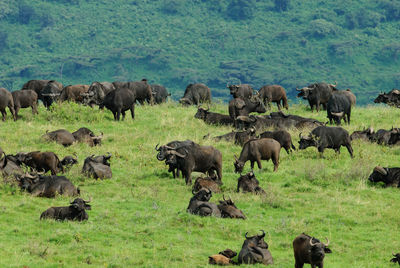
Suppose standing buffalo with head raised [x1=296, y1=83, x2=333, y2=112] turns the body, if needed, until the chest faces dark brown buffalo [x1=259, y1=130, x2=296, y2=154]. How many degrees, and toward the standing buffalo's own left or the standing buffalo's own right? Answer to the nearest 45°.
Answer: approximately 45° to the standing buffalo's own left

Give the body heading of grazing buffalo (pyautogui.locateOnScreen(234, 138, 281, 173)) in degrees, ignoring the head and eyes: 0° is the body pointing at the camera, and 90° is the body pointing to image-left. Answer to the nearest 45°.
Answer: approximately 90°

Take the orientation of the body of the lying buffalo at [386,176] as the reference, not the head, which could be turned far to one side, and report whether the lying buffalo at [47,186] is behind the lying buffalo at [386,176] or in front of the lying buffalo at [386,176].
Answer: in front

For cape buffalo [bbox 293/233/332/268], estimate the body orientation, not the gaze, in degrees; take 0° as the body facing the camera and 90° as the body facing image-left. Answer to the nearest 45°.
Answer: approximately 315°

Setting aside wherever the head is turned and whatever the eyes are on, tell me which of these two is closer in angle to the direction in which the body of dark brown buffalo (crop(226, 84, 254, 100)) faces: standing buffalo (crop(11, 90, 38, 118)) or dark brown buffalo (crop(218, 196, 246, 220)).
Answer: the standing buffalo

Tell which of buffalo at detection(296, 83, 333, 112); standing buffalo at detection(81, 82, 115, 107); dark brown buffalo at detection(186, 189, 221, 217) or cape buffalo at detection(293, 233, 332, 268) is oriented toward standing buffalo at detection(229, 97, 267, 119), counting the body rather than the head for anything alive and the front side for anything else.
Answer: buffalo at detection(296, 83, 333, 112)

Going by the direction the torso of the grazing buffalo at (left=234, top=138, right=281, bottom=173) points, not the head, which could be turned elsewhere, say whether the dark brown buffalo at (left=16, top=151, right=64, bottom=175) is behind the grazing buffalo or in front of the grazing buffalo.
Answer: in front

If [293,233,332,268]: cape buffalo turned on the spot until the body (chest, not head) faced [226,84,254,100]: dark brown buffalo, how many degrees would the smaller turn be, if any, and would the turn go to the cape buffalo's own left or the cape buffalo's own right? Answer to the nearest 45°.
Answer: approximately 135° to the cape buffalo's own left
